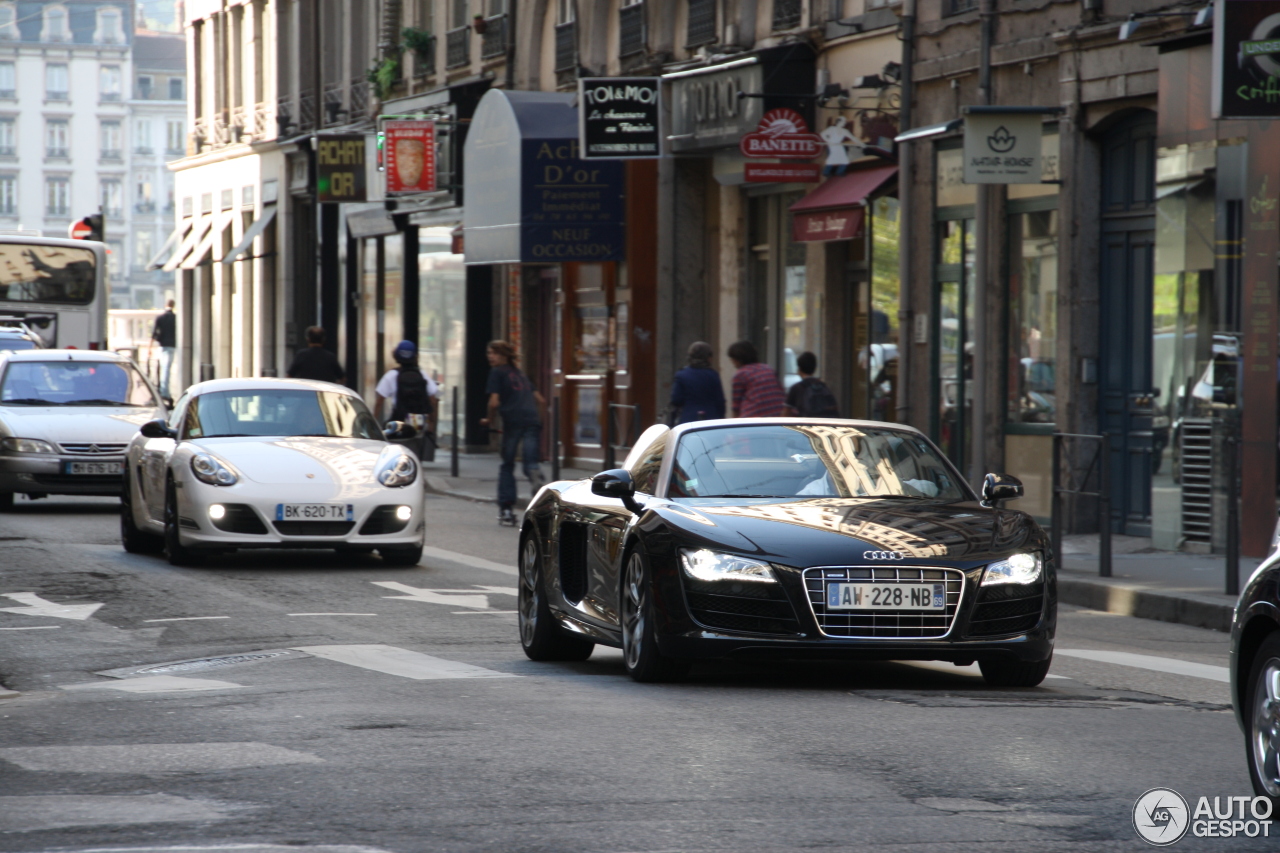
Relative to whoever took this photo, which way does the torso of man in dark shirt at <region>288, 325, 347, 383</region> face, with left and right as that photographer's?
facing away from the viewer

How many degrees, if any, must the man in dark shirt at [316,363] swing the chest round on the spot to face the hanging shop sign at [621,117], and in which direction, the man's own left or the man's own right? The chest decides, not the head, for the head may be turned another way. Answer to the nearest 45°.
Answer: approximately 90° to the man's own right

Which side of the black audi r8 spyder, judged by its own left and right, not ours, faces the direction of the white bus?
back

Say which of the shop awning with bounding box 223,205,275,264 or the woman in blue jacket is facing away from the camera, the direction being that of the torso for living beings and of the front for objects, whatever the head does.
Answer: the woman in blue jacket

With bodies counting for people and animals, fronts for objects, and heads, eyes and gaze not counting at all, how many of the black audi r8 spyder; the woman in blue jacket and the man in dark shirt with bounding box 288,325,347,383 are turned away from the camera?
2

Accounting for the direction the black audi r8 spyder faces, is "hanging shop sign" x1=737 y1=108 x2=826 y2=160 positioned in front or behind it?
behind

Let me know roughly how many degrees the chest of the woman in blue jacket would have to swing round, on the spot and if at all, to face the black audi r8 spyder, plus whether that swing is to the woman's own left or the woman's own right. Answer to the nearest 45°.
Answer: approximately 180°

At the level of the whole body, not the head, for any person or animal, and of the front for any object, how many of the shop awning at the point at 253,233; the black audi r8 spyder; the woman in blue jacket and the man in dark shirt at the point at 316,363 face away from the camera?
2

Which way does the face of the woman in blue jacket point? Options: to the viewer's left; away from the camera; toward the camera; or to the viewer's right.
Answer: away from the camera

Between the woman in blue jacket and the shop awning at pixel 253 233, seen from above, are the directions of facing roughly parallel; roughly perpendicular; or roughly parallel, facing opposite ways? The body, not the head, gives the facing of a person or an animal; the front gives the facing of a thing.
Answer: roughly perpendicular

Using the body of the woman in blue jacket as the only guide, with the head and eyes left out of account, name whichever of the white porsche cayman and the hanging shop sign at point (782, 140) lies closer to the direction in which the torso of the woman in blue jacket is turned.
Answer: the hanging shop sign

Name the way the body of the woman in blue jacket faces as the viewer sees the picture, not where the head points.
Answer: away from the camera
